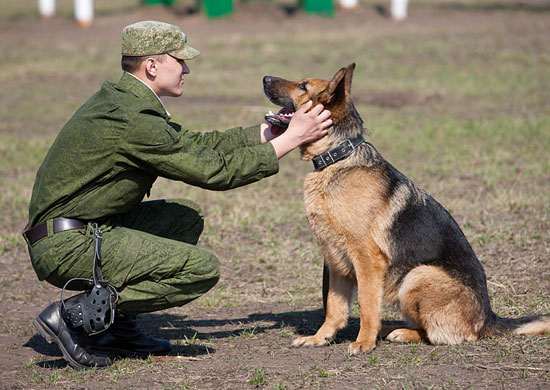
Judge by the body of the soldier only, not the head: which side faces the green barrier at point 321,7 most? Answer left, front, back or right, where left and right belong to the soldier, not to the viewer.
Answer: left

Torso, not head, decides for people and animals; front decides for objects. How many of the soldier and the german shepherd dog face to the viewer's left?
1

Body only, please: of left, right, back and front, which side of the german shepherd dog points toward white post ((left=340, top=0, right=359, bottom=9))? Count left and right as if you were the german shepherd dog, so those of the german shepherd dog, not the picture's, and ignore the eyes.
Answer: right

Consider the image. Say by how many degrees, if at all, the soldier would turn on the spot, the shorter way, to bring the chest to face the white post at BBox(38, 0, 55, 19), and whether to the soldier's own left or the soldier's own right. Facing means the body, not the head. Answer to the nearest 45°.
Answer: approximately 90° to the soldier's own left

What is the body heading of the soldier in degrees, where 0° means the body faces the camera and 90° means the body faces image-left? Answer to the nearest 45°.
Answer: approximately 270°

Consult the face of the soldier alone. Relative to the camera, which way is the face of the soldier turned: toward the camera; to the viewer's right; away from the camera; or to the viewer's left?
to the viewer's right

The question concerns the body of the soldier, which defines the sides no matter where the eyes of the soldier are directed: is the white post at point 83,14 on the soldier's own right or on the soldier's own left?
on the soldier's own left

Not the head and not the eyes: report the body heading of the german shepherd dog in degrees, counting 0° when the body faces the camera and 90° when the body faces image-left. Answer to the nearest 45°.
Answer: approximately 90°

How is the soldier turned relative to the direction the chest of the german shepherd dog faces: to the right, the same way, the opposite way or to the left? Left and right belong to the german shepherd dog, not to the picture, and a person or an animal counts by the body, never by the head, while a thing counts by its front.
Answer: the opposite way
